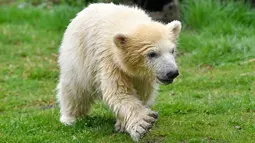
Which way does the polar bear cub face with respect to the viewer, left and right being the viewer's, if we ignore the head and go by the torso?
facing the viewer and to the right of the viewer
